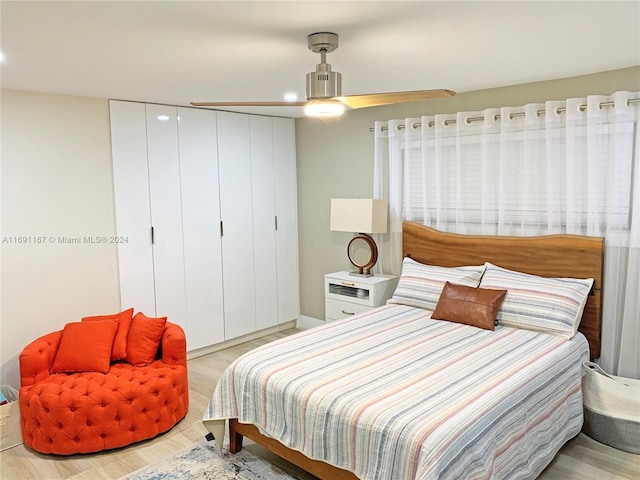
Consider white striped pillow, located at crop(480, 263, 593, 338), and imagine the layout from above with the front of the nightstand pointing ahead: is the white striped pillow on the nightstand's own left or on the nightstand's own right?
on the nightstand's own left

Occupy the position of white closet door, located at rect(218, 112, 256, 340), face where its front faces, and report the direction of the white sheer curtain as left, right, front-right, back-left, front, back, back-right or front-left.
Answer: front

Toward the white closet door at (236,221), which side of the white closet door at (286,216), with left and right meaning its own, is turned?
right

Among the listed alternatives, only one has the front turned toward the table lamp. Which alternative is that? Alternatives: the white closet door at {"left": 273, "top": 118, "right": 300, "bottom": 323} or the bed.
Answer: the white closet door

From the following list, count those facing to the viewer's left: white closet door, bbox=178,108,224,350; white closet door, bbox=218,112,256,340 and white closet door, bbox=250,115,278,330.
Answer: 0

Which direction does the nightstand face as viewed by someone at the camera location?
facing the viewer and to the left of the viewer

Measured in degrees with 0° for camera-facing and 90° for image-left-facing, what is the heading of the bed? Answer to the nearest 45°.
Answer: approximately 45°

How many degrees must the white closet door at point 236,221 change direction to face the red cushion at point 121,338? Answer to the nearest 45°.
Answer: approximately 90° to its right

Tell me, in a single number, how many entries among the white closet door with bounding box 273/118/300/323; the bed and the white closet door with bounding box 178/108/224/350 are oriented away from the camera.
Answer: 0

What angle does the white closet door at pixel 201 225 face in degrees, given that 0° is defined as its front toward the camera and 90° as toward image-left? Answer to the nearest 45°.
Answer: approximately 315°

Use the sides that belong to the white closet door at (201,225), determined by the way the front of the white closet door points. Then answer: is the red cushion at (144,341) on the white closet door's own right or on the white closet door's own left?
on the white closet door's own right

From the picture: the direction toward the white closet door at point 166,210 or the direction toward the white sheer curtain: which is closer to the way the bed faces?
the white closet door

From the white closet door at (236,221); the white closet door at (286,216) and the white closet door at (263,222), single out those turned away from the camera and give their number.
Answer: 0

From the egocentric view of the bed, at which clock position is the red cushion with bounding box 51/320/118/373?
The red cushion is roughly at 2 o'clock from the bed.

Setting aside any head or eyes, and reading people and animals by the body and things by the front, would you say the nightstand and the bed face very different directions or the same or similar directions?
same or similar directions

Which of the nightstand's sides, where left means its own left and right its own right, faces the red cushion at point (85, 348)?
front
